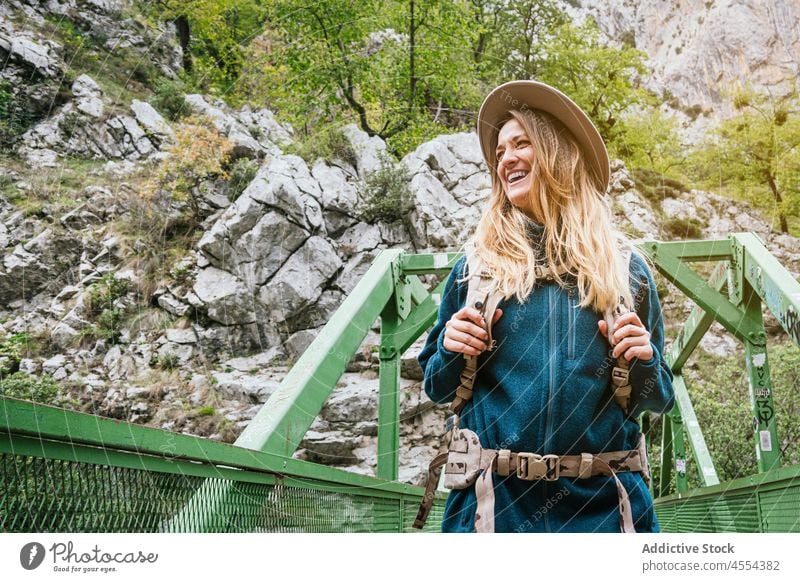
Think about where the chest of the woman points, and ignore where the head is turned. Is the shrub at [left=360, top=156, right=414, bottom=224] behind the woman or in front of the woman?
behind

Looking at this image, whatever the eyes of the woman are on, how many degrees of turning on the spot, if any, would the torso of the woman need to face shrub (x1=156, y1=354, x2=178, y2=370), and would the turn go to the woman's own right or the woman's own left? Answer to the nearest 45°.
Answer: approximately 135° to the woman's own right

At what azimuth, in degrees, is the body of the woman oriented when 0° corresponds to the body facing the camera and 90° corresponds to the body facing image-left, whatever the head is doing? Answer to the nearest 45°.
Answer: approximately 0°
